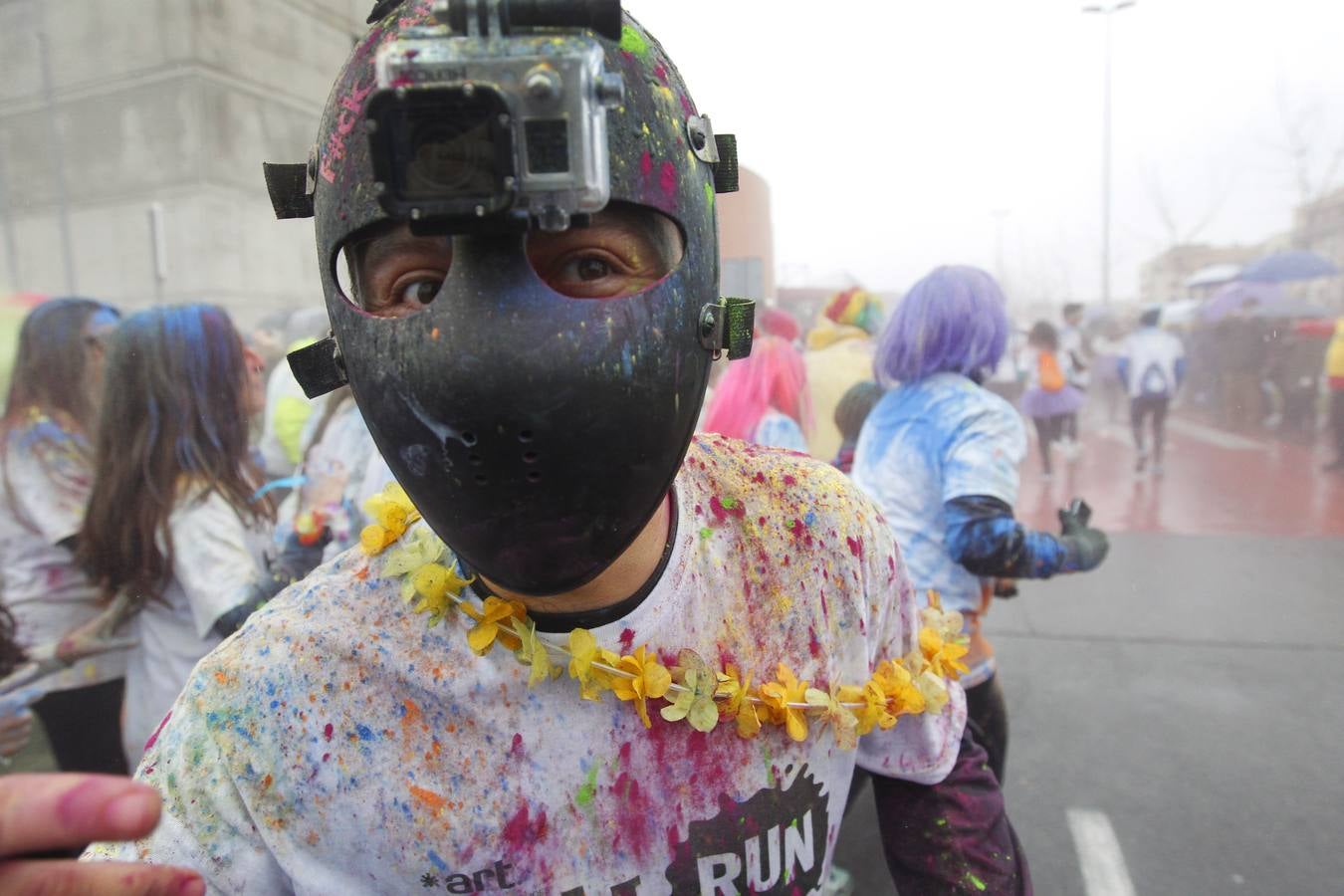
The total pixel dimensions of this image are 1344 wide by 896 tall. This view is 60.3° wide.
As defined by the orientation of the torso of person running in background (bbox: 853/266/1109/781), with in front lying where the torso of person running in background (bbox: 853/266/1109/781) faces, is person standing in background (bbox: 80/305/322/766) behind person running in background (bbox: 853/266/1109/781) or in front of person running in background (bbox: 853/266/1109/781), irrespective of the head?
behind

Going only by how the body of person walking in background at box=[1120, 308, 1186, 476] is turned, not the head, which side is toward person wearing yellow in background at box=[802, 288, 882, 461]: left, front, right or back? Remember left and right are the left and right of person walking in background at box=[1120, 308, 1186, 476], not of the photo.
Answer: back

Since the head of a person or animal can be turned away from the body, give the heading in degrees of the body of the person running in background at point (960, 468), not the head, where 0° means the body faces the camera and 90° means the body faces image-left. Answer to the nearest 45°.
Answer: approximately 225°

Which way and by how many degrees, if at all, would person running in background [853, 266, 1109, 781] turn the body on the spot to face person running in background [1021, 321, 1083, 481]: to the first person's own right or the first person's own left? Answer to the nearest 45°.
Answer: approximately 45° to the first person's own left

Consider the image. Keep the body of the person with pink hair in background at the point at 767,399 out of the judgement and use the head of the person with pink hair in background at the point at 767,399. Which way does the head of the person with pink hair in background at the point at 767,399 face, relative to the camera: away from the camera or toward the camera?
away from the camera

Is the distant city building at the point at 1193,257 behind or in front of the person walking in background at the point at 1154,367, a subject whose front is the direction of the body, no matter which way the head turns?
in front

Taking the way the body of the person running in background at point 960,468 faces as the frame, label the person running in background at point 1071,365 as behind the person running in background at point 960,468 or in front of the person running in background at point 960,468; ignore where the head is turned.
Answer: in front

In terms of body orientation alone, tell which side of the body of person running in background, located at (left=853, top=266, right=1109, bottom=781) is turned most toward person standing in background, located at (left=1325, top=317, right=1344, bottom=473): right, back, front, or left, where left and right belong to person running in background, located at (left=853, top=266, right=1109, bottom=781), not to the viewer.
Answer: front

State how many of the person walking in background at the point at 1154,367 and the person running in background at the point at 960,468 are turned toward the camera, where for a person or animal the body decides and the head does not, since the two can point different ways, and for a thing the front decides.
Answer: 0

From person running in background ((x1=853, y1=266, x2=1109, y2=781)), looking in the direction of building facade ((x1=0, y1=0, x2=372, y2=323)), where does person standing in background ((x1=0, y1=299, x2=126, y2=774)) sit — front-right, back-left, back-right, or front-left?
front-left

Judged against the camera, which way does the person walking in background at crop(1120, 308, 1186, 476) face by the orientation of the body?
away from the camera

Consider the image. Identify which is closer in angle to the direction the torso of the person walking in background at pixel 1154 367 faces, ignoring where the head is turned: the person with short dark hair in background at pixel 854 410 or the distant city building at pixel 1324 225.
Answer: the distant city building

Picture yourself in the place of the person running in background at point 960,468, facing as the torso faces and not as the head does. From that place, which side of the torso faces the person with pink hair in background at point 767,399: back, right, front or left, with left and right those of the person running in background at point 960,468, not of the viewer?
left
